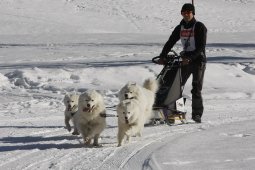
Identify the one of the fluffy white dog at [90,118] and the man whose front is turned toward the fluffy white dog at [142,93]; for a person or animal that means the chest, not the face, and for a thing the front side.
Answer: the man

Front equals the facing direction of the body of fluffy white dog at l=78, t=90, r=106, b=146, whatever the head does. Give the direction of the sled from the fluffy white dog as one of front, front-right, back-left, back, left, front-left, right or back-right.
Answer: back-left

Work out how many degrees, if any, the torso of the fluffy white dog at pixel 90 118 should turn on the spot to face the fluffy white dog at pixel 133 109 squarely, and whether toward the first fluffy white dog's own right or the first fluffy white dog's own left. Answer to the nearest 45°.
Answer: approximately 90° to the first fluffy white dog's own left

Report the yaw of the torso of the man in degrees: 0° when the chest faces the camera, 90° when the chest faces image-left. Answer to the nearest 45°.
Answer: approximately 45°
